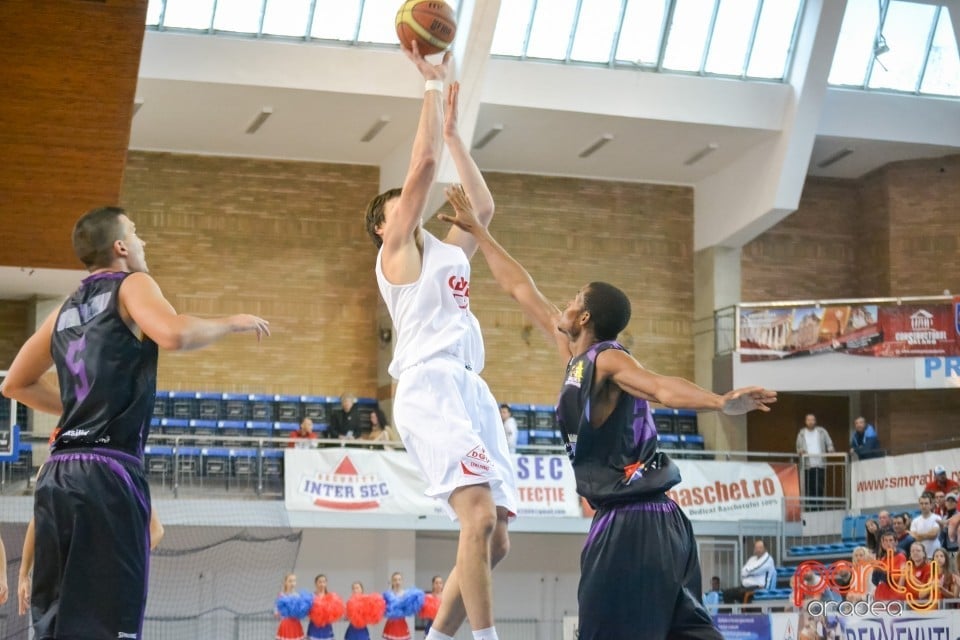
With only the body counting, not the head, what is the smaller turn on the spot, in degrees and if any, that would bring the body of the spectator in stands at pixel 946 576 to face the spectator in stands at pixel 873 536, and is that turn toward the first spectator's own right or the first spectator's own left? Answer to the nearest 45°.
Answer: approximately 135° to the first spectator's own right

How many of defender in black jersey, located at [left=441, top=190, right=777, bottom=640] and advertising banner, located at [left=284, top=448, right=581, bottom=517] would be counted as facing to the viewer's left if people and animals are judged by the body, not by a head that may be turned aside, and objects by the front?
1

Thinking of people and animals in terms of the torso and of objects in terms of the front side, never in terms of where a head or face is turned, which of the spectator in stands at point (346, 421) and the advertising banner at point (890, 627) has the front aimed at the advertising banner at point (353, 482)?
the spectator in stands

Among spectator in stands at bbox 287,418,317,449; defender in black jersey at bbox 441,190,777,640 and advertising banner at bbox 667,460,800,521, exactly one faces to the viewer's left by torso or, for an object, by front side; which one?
the defender in black jersey

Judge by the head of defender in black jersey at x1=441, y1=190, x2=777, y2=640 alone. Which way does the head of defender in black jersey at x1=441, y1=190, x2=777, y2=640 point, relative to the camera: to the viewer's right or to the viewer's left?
to the viewer's left

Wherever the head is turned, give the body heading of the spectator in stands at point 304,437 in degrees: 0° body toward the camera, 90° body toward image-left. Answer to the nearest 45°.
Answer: approximately 0°

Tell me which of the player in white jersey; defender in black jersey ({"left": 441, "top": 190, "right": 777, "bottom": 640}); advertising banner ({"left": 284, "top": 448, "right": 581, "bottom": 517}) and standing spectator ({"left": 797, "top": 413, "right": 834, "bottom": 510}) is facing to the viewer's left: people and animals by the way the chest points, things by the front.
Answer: the defender in black jersey

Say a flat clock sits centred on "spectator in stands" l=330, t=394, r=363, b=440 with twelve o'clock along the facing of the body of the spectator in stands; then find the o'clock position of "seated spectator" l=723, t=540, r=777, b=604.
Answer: The seated spectator is roughly at 10 o'clock from the spectator in stands.

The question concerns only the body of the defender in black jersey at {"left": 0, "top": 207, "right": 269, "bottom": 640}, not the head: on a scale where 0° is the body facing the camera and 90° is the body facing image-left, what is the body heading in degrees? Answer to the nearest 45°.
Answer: approximately 225°

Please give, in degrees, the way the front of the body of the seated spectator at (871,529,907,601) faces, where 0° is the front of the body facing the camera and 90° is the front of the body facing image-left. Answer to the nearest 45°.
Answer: approximately 45°

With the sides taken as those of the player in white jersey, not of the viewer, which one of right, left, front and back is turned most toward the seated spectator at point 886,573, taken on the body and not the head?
left

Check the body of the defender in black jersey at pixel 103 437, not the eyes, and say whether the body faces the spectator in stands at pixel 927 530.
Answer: yes
